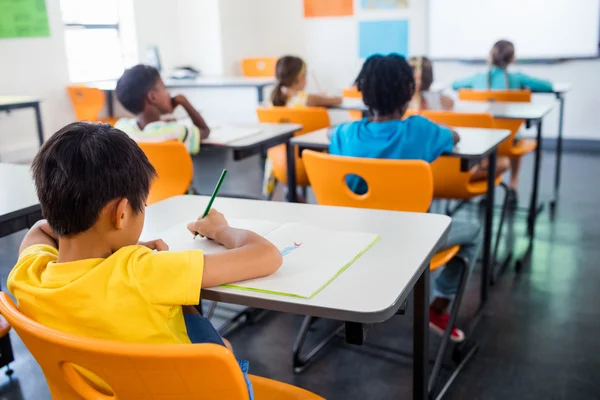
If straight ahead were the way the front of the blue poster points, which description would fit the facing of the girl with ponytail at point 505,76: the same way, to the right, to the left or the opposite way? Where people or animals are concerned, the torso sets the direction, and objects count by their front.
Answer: the opposite way

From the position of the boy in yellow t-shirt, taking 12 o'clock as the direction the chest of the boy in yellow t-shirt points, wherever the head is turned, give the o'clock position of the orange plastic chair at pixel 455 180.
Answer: The orange plastic chair is roughly at 12 o'clock from the boy in yellow t-shirt.

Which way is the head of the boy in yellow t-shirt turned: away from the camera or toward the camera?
away from the camera

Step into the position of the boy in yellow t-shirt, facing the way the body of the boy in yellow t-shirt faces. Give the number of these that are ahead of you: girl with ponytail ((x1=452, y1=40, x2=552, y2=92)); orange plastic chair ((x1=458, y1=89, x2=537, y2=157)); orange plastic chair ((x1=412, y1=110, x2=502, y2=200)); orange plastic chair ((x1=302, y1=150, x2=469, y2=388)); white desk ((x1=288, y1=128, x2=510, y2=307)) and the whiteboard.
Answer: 6

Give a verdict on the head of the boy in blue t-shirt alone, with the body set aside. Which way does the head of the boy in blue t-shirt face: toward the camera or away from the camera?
away from the camera

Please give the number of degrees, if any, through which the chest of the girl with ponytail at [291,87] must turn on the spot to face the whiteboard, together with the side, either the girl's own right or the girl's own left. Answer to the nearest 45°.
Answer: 0° — they already face it

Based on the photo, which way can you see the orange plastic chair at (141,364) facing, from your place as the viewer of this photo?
facing away from the viewer and to the right of the viewer

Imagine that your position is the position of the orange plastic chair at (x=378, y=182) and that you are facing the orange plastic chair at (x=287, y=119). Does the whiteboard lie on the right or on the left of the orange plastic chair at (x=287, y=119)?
right

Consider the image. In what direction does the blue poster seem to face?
toward the camera

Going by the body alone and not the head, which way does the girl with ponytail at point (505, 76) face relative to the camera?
away from the camera

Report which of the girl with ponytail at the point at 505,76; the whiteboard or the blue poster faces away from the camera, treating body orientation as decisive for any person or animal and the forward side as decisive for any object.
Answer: the girl with ponytail

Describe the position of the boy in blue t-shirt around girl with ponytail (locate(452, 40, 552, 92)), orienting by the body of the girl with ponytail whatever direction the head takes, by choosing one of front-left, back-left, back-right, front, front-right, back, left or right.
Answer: back

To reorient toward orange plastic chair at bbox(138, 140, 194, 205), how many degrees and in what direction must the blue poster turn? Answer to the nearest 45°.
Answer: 0° — it already faces it

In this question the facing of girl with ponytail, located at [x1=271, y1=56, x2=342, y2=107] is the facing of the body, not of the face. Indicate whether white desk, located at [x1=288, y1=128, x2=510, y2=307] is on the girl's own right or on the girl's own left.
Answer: on the girl's own right

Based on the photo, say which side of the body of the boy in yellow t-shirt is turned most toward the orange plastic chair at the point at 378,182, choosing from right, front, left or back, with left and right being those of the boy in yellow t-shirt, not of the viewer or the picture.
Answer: front
